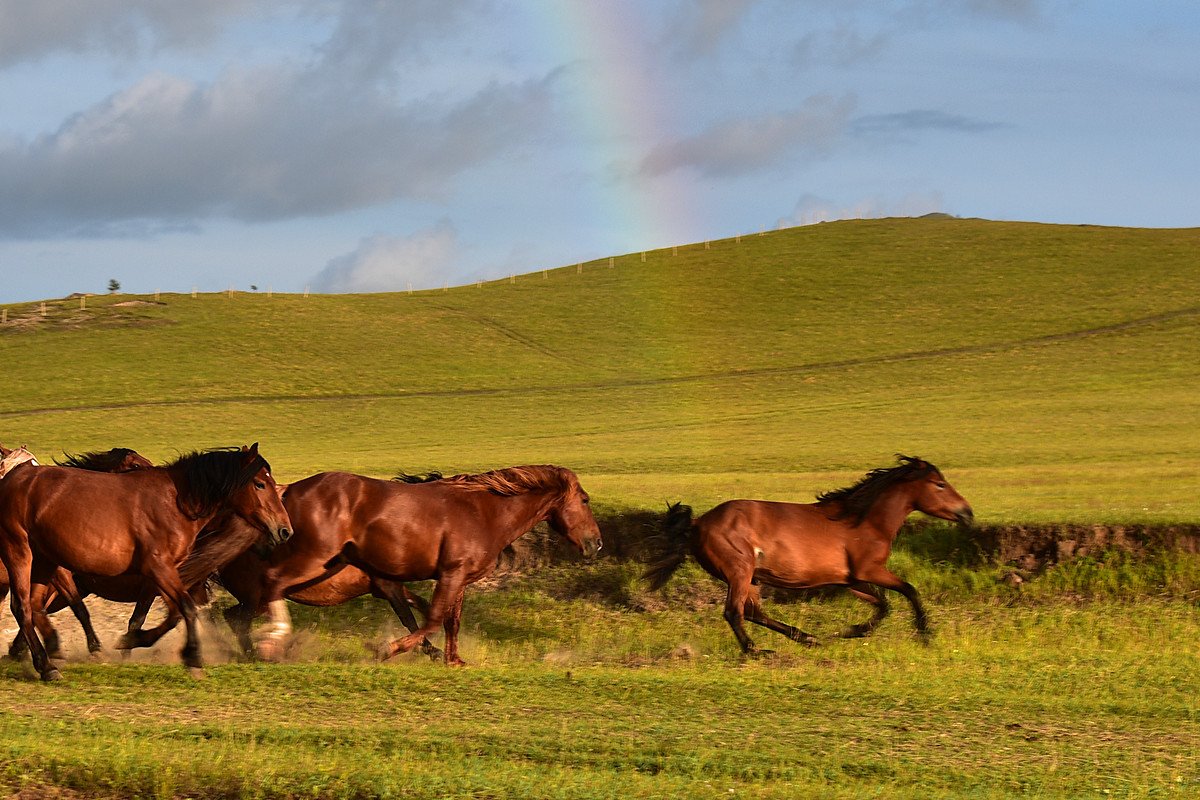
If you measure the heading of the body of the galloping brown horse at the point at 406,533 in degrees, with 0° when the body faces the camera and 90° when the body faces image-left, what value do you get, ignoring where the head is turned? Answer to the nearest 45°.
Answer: approximately 270°

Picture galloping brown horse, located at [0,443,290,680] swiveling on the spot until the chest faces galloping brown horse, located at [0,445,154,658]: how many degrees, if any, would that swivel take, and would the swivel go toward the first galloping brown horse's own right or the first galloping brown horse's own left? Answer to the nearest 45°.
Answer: approximately 90° to the first galloping brown horse's own left

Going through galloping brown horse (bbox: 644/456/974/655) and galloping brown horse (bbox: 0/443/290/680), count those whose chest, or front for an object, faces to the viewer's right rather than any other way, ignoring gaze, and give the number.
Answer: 2

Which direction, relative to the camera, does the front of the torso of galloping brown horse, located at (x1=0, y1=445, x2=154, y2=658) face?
to the viewer's right

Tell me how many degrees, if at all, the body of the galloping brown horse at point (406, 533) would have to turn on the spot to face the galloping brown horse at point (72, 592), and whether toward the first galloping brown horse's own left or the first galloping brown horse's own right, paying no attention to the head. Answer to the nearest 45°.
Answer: approximately 180°

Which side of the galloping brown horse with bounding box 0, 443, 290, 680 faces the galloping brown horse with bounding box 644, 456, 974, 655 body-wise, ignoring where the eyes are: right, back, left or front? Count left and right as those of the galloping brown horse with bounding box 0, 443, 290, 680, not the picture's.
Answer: front

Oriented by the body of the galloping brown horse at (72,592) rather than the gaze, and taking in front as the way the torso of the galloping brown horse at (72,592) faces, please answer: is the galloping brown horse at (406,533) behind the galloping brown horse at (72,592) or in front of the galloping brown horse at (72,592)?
in front

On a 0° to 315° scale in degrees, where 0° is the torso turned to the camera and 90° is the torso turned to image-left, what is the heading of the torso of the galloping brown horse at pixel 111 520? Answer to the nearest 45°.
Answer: approximately 270°

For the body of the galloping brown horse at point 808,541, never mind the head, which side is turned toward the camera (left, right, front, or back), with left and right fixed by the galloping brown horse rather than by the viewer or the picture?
right

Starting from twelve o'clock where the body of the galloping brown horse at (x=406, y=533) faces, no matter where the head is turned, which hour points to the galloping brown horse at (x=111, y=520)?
the galloping brown horse at (x=111, y=520) is roughly at 5 o'clock from the galloping brown horse at (x=406, y=533).

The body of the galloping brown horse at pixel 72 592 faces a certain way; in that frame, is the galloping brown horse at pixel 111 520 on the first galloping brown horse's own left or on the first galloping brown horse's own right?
on the first galloping brown horse's own right
